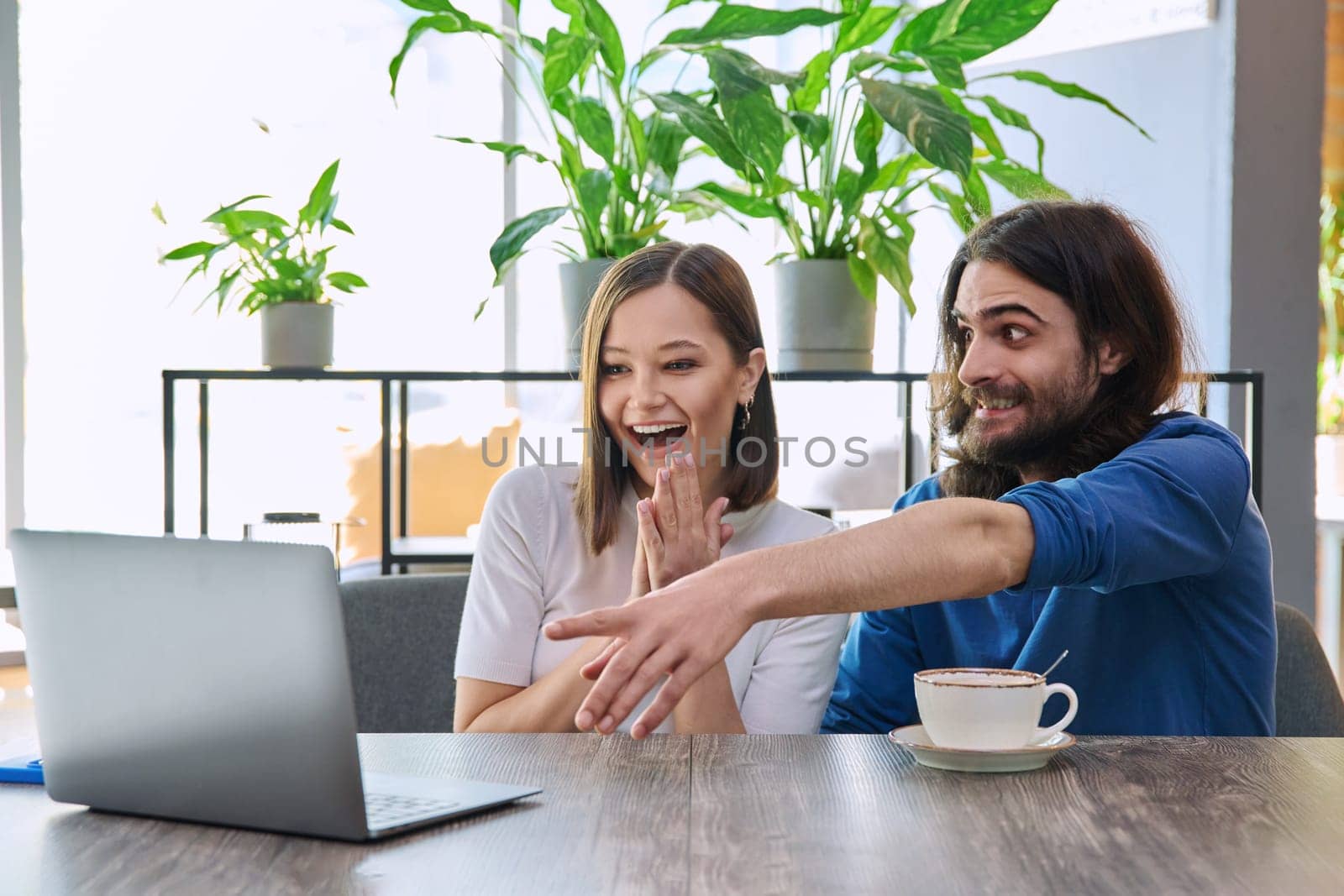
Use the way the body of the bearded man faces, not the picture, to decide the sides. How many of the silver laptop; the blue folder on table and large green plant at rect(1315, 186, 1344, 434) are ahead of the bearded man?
2

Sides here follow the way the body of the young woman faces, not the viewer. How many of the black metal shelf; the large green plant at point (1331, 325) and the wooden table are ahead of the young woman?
1

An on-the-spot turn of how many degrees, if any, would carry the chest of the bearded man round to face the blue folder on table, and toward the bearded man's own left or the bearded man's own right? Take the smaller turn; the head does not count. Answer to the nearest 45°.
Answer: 0° — they already face it

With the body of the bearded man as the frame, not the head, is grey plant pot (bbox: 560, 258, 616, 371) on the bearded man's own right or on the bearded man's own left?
on the bearded man's own right

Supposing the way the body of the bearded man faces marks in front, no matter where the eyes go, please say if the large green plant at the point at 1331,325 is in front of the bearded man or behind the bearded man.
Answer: behind

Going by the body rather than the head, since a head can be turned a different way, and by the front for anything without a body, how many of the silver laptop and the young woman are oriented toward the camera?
1

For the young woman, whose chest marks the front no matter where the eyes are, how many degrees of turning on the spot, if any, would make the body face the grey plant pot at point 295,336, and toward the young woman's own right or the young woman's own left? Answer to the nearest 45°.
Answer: approximately 135° to the young woman's own right

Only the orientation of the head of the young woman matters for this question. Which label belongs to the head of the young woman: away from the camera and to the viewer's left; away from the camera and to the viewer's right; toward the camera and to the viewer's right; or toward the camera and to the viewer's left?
toward the camera and to the viewer's left

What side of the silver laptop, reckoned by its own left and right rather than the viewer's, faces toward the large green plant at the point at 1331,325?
front

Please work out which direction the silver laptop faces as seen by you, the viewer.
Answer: facing away from the viewer and to the right of the viewer

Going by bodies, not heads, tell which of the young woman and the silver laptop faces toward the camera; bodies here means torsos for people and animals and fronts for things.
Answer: the young woman

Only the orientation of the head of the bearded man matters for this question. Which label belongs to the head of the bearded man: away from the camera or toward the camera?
toward the camera

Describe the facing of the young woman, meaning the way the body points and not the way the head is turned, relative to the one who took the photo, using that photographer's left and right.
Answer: facing the viewer

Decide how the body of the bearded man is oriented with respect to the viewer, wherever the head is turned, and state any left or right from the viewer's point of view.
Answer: facing the viewer and to the left of the viewer

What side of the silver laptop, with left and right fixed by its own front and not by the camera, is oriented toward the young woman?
front

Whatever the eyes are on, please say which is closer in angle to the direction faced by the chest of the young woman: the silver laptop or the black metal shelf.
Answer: the silver laptop

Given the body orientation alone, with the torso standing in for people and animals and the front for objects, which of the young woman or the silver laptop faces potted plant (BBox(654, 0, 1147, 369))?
the silver laptop
